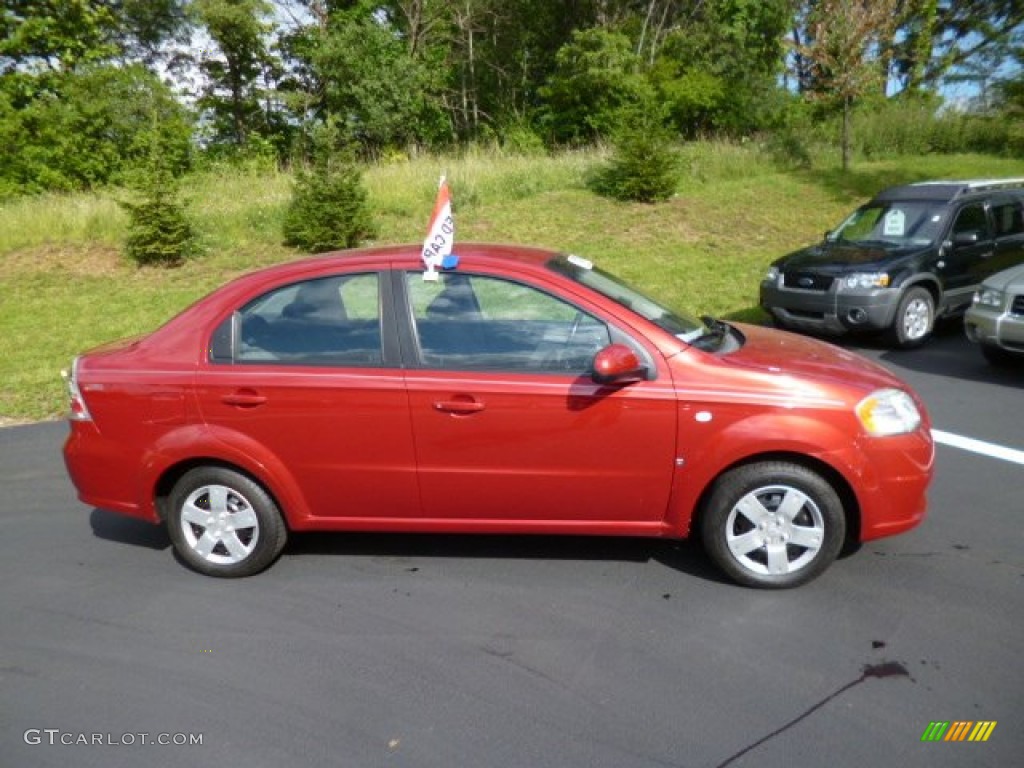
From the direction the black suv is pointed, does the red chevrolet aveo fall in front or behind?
in front

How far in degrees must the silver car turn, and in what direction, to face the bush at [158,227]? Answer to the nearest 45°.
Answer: approximately 45° to its right

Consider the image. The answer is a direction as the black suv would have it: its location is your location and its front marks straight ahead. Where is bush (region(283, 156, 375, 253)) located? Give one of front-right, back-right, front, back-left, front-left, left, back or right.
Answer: front-right

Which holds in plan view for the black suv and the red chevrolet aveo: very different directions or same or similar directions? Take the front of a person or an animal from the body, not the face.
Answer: very different directions

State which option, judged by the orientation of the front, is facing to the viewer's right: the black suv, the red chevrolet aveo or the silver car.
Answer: the red chevrolet aveo

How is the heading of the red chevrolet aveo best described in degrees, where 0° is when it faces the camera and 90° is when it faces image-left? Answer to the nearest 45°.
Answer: approximately 270°

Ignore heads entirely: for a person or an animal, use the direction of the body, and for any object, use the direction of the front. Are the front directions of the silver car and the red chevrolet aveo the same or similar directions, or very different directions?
very different directions

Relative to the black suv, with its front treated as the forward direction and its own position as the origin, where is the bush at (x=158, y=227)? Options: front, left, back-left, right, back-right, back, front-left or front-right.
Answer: front-right

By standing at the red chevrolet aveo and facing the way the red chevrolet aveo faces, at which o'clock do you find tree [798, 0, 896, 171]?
The tree is roughly at 10 o'clock from the red chevrolet aveo.

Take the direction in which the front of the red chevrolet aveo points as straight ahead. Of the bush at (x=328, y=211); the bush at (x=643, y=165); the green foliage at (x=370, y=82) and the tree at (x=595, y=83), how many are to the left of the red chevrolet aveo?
4

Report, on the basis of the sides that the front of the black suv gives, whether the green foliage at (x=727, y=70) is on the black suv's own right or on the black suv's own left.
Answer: on the black suv's own right

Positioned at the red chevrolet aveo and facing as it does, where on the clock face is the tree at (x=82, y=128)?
The tree is roughly at 8 o'clock from the red chevrolet aveo.
